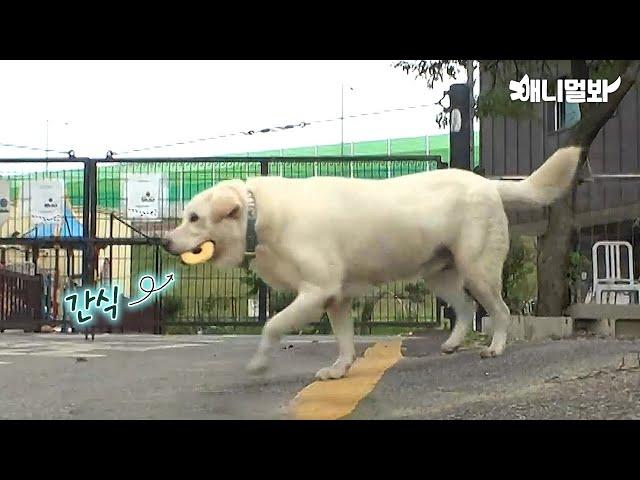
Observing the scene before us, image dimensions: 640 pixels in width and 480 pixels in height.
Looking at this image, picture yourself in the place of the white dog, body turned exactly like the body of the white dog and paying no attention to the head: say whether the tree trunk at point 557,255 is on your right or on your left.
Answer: on your right

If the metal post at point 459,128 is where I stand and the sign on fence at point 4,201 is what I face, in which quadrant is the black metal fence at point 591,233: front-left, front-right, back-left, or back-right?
back-right

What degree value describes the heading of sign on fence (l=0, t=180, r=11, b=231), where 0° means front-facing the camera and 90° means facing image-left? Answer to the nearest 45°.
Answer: approximately 0°

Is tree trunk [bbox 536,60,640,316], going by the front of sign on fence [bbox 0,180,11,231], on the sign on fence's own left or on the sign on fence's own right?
on the sign on fence's own left

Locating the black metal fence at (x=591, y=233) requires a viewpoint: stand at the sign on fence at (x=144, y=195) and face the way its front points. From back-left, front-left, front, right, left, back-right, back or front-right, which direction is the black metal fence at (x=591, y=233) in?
left

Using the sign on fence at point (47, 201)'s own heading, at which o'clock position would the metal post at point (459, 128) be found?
The metal post is roughly at 10 o'clock from the sign on fence.

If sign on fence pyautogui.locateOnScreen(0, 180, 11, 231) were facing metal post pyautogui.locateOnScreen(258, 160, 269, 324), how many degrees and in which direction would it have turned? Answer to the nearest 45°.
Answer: approximately 45° to its left

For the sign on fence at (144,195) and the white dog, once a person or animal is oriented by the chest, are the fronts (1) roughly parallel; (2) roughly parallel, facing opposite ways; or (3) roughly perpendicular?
roughly perpendicular

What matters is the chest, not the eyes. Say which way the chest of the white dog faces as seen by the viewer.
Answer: to the viewer's left
